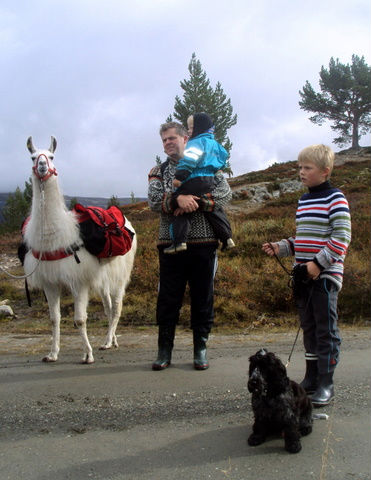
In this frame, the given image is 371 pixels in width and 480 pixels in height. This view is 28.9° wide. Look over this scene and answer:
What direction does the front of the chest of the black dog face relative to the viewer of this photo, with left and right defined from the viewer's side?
facing the viewer and to the left of the viewer

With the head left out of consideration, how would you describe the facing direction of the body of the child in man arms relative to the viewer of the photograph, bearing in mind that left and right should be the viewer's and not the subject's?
facing away from the viewer and to the left of the viewer

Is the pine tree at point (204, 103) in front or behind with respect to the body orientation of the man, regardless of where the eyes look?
behind

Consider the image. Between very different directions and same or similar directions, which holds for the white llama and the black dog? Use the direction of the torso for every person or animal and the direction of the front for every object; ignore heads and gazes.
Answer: same or similar directions

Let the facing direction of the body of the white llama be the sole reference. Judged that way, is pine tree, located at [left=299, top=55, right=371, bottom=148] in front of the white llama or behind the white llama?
behind

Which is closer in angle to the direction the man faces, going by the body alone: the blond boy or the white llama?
the blond boy

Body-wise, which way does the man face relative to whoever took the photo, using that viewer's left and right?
facing the viewer

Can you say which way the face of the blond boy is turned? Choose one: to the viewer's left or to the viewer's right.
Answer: to the viewer's left
